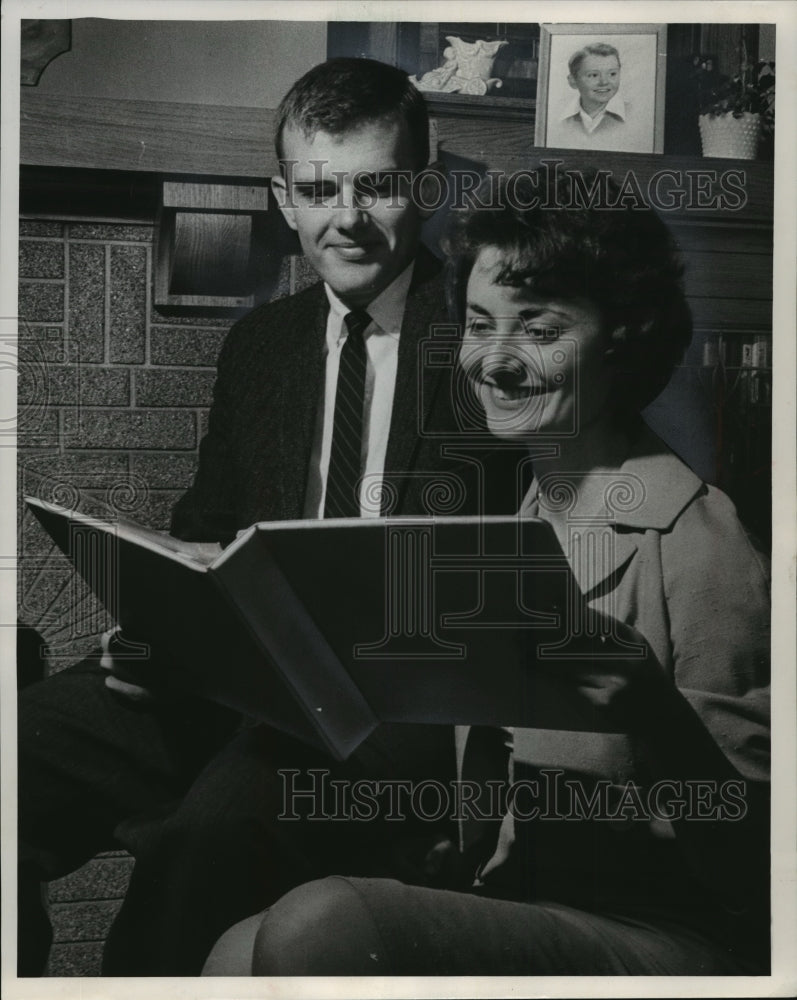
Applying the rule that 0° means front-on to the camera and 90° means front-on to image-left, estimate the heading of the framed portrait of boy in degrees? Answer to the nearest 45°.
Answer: approximately 0°

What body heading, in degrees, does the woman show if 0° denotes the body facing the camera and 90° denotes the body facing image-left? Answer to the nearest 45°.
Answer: approximately 45°
